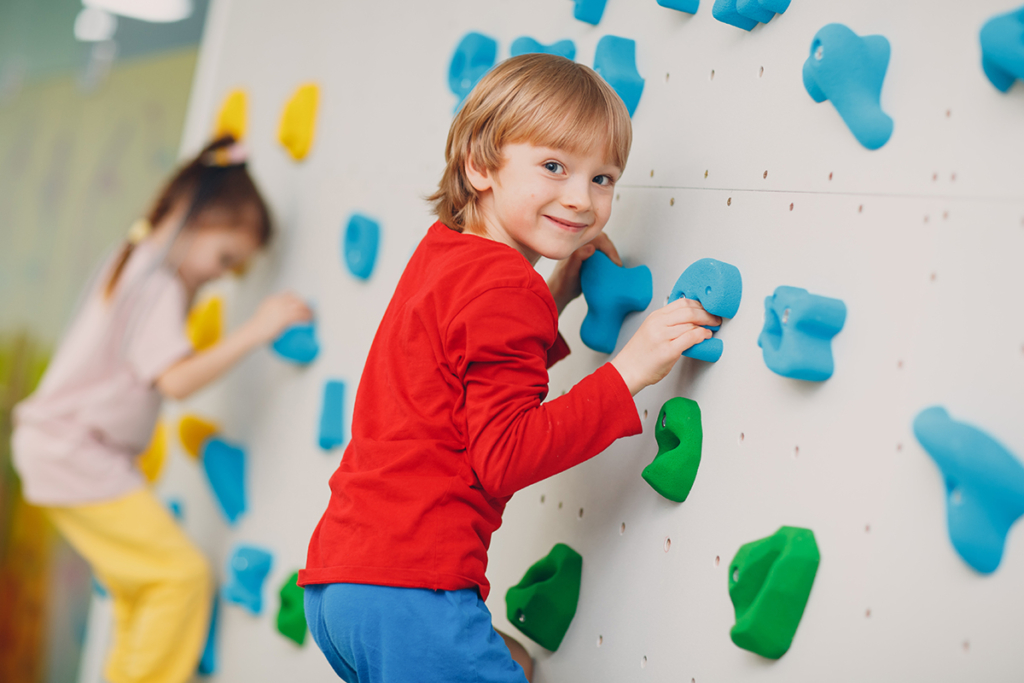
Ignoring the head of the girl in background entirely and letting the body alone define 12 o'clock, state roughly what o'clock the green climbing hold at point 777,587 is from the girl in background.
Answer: The green climbing hold is roughly at 2 o'clock from the girl in background.

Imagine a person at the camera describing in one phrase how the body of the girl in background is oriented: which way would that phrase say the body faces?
to the viewer's right

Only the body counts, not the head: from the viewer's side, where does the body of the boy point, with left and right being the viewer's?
facing away from the viewer and to the right of the viewer

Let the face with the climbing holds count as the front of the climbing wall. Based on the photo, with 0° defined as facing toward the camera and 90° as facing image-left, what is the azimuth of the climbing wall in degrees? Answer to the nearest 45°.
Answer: approximately 45°
